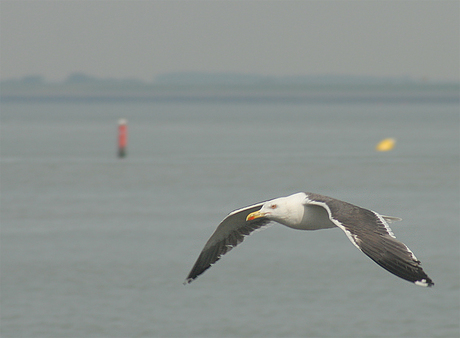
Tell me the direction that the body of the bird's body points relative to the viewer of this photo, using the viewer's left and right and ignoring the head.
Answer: facing the viewer and to the left of the viewer
